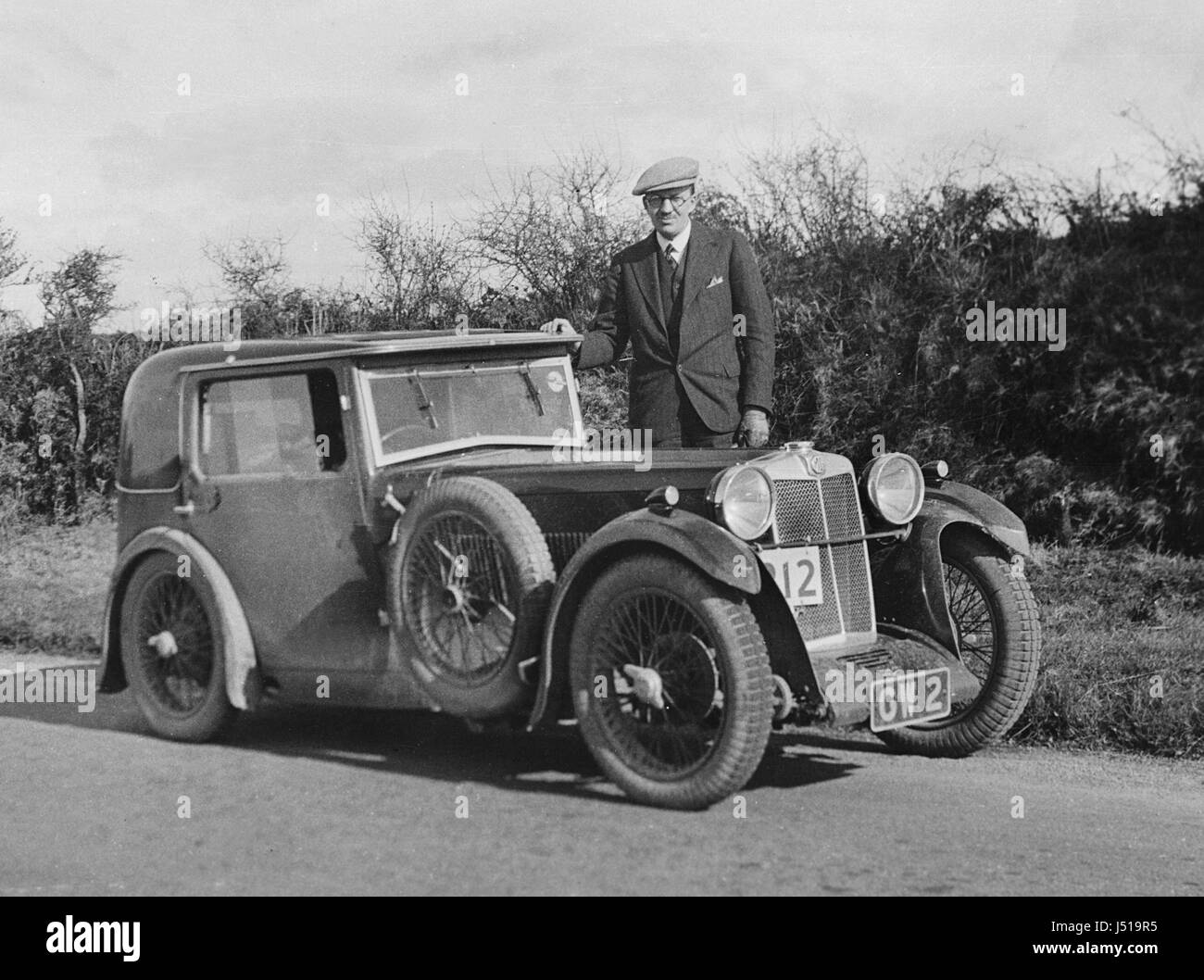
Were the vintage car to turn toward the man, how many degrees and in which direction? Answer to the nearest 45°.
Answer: approximately 90° to its left

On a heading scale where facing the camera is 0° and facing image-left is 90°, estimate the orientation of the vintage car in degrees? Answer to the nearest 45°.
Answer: approximately 315°
